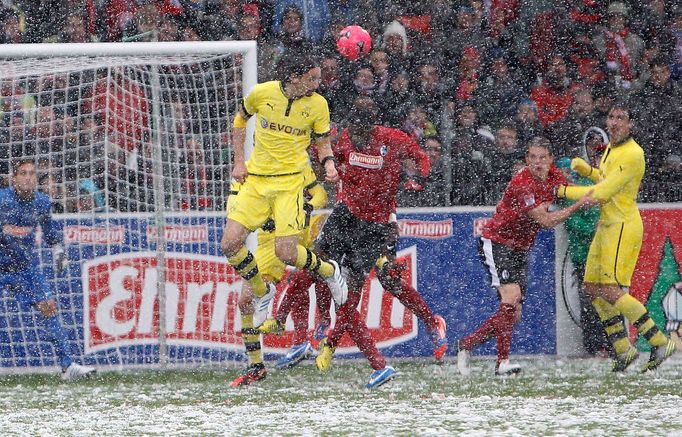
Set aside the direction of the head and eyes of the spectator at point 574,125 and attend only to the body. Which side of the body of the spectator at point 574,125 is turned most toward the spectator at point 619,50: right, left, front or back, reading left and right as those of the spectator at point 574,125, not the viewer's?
back

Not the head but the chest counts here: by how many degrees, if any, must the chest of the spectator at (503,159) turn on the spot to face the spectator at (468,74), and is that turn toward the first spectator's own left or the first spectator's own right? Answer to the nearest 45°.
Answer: approximately 180°

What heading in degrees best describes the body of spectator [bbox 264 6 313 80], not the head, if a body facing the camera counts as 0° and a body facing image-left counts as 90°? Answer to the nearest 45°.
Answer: approximately 0°

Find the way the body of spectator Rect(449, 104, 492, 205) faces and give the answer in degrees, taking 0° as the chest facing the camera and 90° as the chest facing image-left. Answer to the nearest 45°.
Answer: approximately 0°

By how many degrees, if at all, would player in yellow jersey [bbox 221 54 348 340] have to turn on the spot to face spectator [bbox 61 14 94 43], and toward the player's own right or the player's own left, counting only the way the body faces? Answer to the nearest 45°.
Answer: approximately 135° to the player's own right

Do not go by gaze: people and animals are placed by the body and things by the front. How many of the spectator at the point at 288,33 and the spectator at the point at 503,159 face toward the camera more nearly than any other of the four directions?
2

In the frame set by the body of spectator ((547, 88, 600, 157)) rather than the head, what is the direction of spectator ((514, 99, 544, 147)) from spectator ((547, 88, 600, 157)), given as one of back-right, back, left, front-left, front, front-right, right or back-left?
right
